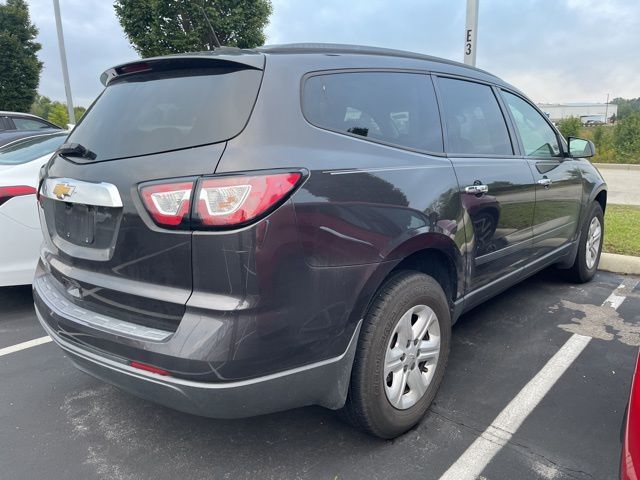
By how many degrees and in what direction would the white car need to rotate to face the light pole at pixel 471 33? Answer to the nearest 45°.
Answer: approximately 45° to its right

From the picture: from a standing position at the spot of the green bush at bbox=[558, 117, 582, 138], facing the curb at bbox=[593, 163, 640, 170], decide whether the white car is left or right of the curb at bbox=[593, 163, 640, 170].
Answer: right

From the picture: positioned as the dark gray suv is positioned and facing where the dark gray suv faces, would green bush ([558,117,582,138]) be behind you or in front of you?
in front

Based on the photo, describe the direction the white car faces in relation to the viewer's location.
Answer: facing away from the viewer and to the right of the viewer

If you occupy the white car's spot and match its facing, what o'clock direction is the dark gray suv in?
The dark gray suv is roughly at 4 o'clock from the white car.

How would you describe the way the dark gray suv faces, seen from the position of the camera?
facing away from the viewer and to the right of the viewer

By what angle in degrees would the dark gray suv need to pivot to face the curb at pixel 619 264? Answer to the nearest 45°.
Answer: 0° — it already faces it

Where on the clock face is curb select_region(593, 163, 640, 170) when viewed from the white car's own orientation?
The curb is roughly at 1 o'clock from the white car.

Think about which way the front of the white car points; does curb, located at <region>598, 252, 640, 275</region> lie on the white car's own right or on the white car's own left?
on the white car's own right

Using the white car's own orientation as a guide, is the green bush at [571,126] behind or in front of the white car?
in front
